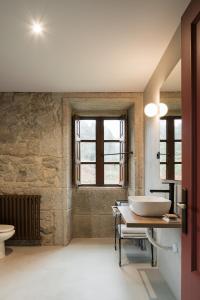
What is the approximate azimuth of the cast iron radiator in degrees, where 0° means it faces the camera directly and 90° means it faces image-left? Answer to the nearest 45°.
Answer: approximately 0°

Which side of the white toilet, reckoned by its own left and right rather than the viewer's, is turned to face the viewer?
right

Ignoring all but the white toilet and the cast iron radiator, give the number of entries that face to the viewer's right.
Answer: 1

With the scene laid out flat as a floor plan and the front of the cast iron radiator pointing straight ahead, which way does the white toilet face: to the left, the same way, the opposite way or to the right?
to the left
